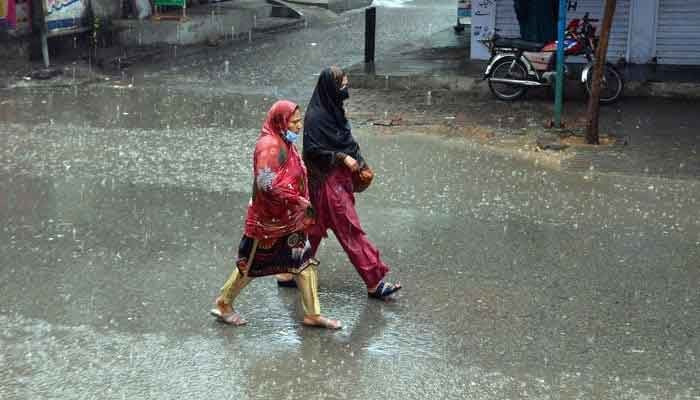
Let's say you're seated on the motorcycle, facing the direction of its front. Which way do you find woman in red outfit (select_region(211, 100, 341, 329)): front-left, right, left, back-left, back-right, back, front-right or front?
right

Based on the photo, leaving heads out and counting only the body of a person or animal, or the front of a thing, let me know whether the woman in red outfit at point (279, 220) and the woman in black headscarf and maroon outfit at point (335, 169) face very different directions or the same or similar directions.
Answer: same or similar directions

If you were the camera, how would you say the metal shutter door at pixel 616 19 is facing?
facing the viewer

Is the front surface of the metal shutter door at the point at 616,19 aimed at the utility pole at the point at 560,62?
yes

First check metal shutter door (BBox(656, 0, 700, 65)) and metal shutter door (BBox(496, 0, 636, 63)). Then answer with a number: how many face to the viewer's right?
0

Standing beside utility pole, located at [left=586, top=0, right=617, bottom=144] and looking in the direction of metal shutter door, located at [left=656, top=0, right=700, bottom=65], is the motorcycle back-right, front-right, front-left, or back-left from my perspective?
front-left

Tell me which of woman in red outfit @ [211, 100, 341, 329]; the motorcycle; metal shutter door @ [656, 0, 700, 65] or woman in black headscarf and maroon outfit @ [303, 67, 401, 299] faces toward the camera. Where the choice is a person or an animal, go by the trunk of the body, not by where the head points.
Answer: the metal shutter door
